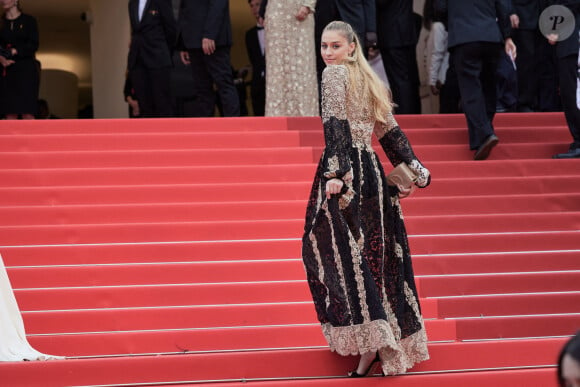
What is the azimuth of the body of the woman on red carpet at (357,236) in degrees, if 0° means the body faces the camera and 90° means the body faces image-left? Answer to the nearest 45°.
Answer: approximately 135°

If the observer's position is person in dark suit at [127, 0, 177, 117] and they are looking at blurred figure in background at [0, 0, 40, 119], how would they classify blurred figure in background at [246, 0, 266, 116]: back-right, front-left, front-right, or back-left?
back-right

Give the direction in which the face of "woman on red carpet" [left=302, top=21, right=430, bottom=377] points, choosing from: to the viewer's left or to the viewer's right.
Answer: to the viewer's left
